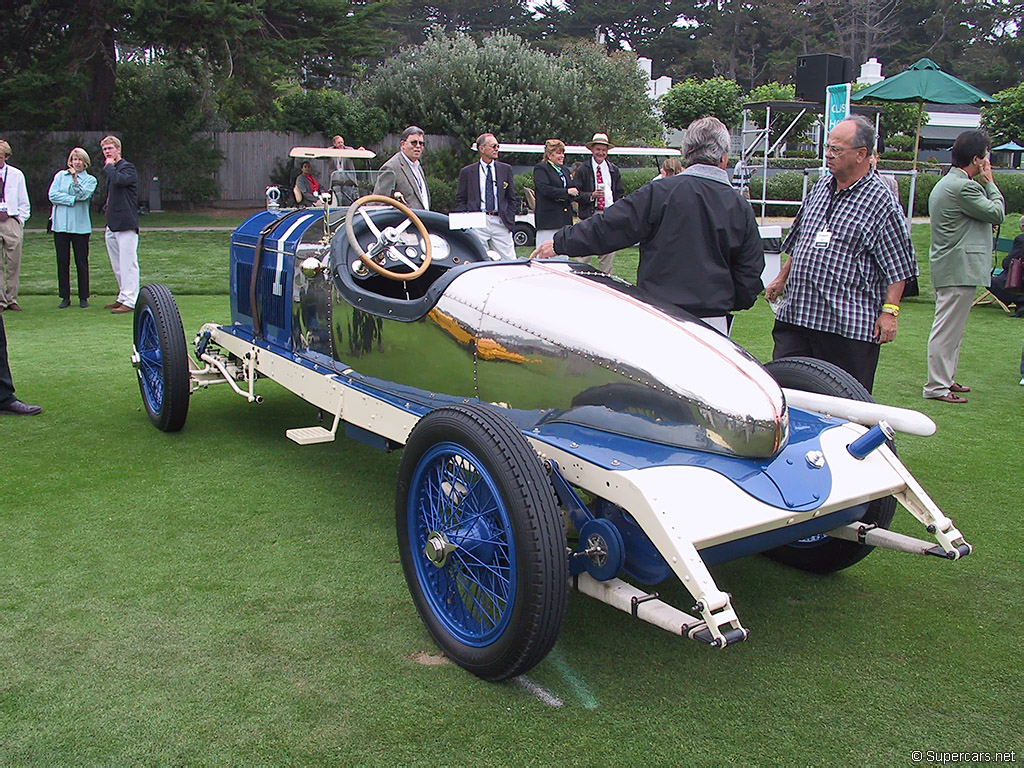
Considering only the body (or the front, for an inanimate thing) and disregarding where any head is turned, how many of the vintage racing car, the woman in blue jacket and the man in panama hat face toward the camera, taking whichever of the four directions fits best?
2

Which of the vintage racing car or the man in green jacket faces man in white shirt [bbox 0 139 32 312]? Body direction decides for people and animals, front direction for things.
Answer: the vintage racing car

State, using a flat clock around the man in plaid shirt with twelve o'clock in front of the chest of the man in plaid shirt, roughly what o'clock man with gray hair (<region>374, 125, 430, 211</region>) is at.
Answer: The man with gray hair is roughly at 3 o'clock from the man in plaid shirt.

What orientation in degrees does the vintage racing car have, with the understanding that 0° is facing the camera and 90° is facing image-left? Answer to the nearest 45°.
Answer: approximately 135°

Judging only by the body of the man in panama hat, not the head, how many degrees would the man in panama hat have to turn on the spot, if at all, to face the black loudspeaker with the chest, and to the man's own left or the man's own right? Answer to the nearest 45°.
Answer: approximately 135° to the man's own left

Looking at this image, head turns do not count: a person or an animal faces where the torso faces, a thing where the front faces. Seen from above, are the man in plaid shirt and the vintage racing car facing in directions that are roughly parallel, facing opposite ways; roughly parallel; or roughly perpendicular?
roughly perpendicular

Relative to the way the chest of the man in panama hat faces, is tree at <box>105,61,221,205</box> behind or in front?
behind

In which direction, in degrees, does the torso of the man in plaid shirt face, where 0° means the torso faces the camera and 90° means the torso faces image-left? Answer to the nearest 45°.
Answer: approximately 45°

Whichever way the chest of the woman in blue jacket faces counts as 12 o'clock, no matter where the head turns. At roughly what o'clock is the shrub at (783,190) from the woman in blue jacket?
The shrub is roughly at 8 o'clock from the woman in blue jacket.
